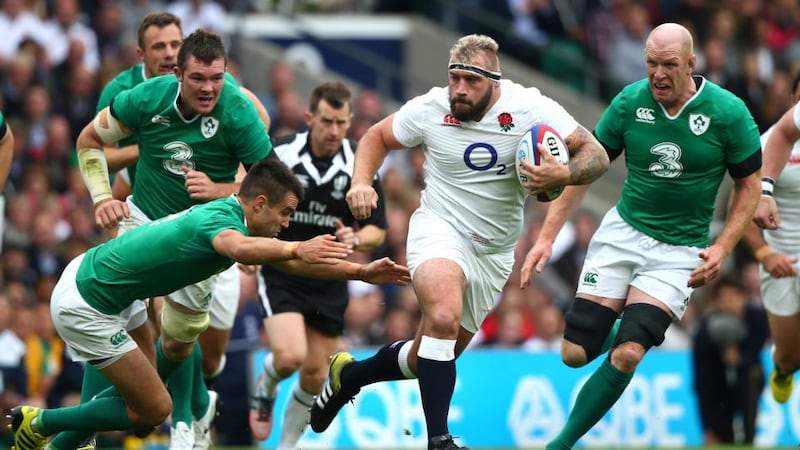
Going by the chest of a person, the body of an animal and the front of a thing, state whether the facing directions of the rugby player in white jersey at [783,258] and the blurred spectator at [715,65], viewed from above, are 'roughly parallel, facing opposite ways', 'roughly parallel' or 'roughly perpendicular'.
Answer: roughly parallel

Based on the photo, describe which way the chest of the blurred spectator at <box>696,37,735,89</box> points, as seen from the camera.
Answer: toward the camera

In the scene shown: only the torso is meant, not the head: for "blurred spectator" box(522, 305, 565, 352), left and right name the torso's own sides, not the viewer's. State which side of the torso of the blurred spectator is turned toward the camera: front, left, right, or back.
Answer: front

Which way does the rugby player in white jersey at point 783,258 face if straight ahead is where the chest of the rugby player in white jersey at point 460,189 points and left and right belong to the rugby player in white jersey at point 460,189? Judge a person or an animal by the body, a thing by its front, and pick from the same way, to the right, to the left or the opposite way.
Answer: the same way

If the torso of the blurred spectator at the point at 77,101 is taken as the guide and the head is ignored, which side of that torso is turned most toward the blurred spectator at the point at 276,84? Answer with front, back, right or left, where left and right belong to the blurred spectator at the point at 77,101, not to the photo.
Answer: left

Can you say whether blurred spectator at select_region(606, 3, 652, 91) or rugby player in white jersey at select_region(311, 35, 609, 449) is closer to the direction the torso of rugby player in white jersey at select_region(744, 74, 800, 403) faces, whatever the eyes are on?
the rugby player in white jersey

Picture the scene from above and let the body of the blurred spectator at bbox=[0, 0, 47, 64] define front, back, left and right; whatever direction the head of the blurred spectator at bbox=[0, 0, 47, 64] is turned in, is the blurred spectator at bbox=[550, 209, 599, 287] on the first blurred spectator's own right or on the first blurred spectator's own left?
on the first blurred spectator's own left

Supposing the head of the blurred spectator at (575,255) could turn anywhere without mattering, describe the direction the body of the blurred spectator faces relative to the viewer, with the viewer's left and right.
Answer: facing the viewer

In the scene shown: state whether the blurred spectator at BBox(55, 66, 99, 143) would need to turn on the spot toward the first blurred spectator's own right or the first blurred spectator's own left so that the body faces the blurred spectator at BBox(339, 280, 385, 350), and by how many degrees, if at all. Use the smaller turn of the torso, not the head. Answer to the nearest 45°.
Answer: approximately 45° to the first blurred spectator's own left

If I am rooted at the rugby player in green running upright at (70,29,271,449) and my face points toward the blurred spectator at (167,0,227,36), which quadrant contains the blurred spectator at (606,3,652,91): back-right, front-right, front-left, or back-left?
front-right
